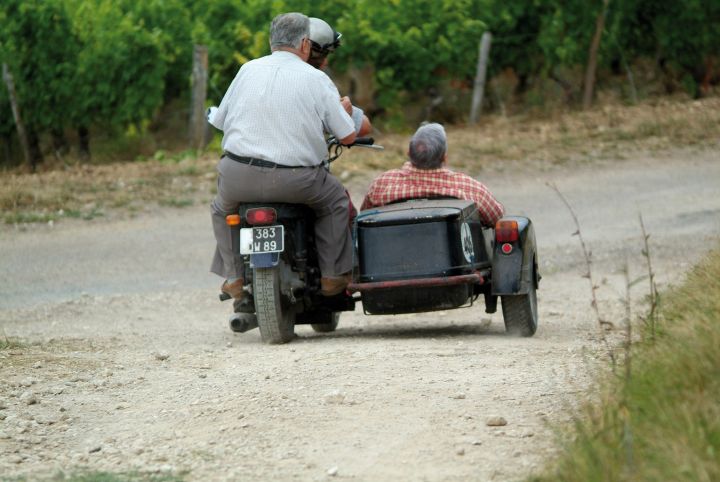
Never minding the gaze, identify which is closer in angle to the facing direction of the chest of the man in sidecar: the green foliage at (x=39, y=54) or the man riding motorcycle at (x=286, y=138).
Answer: the green foliage

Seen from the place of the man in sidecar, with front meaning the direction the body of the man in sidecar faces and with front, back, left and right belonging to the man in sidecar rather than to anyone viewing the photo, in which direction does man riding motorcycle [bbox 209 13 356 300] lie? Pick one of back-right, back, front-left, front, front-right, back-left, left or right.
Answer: back-left

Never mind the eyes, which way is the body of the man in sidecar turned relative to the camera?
away from the camera

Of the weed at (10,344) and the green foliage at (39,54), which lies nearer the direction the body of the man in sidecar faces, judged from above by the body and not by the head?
the green foliage

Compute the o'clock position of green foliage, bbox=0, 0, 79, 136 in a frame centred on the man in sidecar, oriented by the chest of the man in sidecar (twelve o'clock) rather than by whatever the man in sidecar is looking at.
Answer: The green foliage is roughly at 11 o'clock from the man in sidecar.

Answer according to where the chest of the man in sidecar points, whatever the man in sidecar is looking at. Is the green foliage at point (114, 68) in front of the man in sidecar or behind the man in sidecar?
in front

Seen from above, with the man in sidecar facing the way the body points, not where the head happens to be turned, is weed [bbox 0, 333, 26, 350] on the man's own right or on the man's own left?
on the man's own left

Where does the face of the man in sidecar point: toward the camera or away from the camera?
away from the camera
